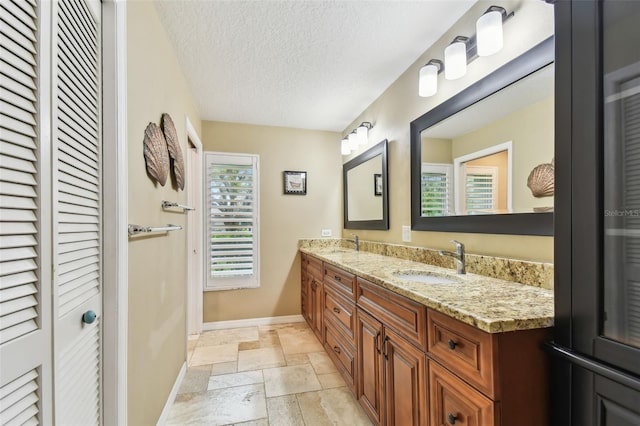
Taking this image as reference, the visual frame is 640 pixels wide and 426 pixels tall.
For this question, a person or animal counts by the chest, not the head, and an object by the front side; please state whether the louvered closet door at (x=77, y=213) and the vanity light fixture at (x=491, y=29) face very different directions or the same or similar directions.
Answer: very different directions

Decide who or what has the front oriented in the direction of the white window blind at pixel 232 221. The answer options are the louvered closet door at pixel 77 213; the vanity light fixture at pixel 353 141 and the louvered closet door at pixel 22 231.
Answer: the vanity light fixture

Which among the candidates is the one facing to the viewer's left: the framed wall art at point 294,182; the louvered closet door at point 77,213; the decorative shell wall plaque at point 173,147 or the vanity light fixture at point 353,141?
the vanity light fixture

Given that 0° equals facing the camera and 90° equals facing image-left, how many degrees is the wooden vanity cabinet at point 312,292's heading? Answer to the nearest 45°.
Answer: approximately 90°

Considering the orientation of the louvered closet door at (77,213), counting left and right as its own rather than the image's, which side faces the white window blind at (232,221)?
left

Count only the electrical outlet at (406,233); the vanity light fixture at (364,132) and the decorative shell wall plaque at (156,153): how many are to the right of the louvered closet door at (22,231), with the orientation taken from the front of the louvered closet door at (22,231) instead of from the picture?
0

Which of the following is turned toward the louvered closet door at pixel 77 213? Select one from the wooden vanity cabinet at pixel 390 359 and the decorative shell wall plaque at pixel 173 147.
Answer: the wooden vanity cabinet

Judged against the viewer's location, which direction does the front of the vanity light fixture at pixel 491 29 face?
facing the viewer and to the left of the viewer

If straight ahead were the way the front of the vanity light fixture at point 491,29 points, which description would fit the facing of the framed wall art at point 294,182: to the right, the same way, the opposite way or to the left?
to the left

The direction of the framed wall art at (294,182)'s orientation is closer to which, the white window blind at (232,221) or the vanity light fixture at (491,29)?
the vanity light fixture

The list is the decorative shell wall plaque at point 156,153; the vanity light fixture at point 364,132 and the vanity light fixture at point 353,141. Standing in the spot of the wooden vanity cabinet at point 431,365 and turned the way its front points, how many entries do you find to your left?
0

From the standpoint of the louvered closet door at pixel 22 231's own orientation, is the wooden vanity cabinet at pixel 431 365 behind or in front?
in front

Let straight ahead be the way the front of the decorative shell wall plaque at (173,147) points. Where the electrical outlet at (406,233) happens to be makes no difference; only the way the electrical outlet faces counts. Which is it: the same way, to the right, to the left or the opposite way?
the opposite way

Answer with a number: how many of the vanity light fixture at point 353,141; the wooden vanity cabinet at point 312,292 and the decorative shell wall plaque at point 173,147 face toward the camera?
0
